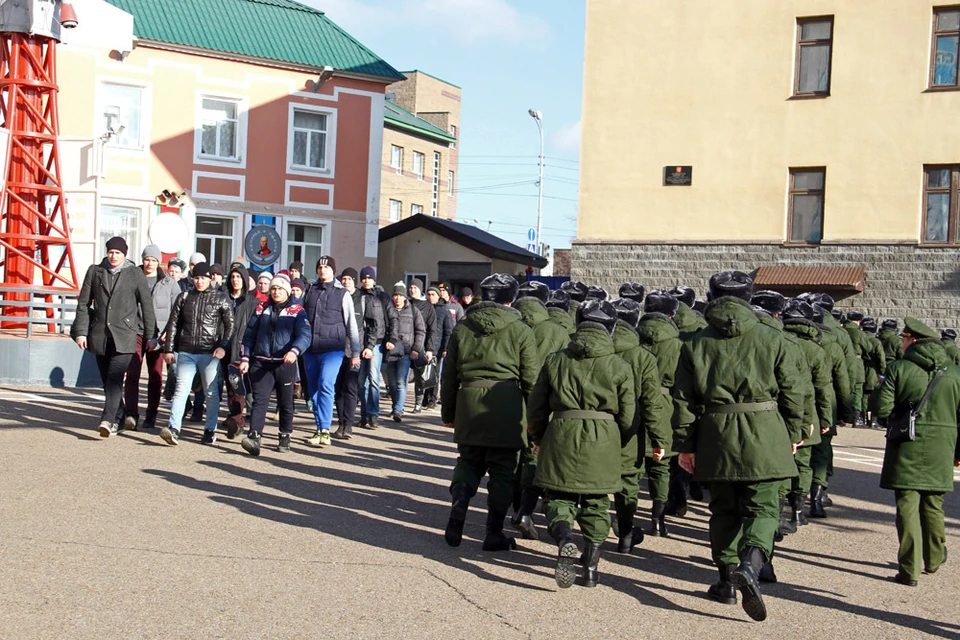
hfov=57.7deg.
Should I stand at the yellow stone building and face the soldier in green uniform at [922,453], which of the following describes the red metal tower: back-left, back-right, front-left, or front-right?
front-right

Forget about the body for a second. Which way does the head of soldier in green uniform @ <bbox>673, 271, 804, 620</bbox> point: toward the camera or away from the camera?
away from the camera

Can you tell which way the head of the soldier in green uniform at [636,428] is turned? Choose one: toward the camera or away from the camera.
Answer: away from the camera

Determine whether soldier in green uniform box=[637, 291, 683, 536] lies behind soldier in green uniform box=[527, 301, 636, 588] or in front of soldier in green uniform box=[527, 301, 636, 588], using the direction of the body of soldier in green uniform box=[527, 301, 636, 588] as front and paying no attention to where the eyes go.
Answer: in front

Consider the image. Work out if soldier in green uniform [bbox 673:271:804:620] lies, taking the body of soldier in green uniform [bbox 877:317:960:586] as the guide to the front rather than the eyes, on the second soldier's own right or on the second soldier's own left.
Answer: on the second soldier's own left

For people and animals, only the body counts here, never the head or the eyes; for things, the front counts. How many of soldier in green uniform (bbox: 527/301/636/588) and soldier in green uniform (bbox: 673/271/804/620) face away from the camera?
2

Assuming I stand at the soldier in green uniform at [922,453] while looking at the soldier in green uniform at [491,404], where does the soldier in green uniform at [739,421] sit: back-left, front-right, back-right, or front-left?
front-left

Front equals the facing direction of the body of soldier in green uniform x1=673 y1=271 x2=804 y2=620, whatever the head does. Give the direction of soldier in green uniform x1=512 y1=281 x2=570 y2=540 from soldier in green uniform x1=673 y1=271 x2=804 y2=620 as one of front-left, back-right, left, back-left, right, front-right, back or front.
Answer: front-left

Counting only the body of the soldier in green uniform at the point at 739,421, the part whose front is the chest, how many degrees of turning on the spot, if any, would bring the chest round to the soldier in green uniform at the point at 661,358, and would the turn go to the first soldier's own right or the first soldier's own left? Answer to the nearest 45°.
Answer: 0° — they already face them

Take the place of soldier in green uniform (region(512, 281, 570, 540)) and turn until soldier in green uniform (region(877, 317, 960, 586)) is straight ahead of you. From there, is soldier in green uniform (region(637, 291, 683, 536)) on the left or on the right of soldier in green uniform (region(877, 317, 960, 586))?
left

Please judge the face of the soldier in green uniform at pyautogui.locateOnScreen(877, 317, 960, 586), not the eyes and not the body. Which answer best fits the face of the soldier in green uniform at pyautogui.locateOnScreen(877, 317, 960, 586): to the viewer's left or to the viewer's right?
to the viewer's left

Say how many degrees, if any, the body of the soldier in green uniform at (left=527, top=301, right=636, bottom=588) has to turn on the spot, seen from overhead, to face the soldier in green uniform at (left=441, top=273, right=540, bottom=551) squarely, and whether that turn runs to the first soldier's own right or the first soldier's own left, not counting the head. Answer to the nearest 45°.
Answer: approximately 45° to the first soldier's own left

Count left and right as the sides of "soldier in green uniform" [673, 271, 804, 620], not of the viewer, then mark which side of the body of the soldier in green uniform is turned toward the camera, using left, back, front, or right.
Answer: back

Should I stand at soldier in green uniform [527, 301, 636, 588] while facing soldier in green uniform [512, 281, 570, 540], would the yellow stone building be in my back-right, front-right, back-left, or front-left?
front-right

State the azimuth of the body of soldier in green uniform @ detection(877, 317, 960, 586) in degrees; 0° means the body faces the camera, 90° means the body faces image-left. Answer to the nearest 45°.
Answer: approximately 135°

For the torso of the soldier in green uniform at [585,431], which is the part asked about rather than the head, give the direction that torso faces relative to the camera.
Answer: away from the camera
